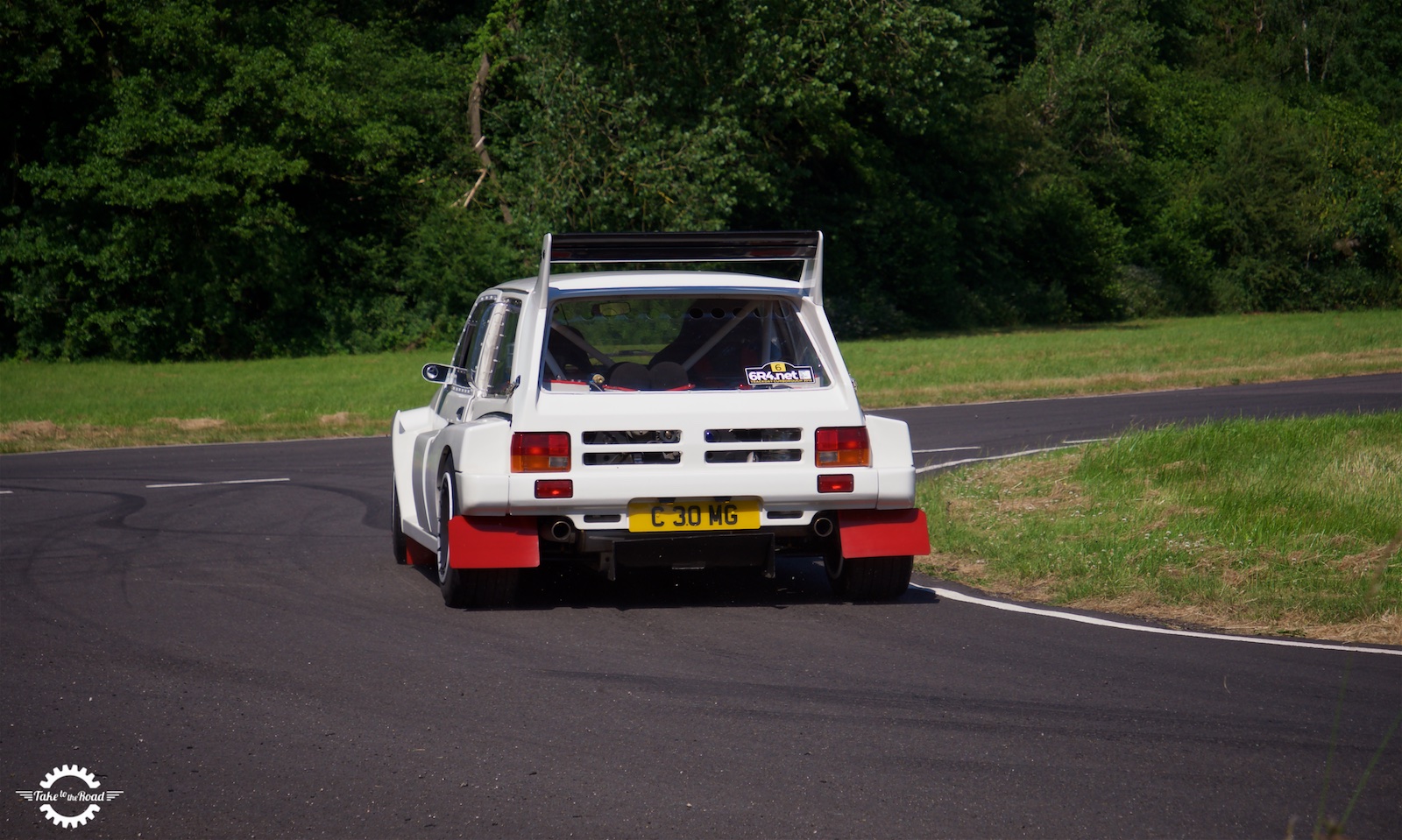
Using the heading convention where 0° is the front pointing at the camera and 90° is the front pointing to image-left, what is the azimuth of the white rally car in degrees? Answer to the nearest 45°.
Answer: approximately 180°
